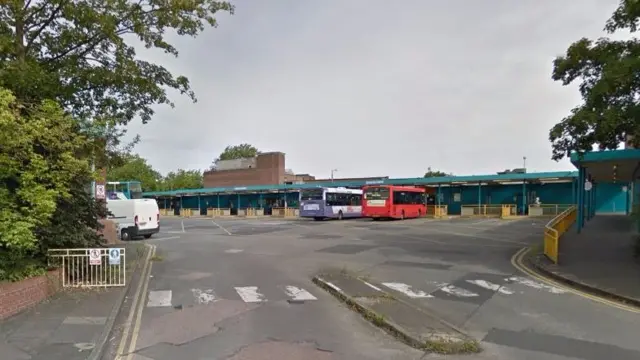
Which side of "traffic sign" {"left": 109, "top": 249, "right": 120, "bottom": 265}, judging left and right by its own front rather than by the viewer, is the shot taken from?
front

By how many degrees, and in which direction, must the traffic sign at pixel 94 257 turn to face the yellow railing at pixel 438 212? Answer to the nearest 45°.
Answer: approximately 135° to its left

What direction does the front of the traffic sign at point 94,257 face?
toward the camera

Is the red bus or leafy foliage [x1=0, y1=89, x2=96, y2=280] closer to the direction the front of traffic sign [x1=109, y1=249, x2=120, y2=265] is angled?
the leafy foliage

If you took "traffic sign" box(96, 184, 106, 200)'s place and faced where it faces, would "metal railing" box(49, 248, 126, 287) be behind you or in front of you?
in front

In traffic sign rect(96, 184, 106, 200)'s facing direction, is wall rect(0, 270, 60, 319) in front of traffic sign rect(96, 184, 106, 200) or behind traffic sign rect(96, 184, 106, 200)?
in front

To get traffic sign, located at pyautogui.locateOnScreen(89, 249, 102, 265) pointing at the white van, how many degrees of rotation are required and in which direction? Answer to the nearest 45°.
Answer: approximately 180°
